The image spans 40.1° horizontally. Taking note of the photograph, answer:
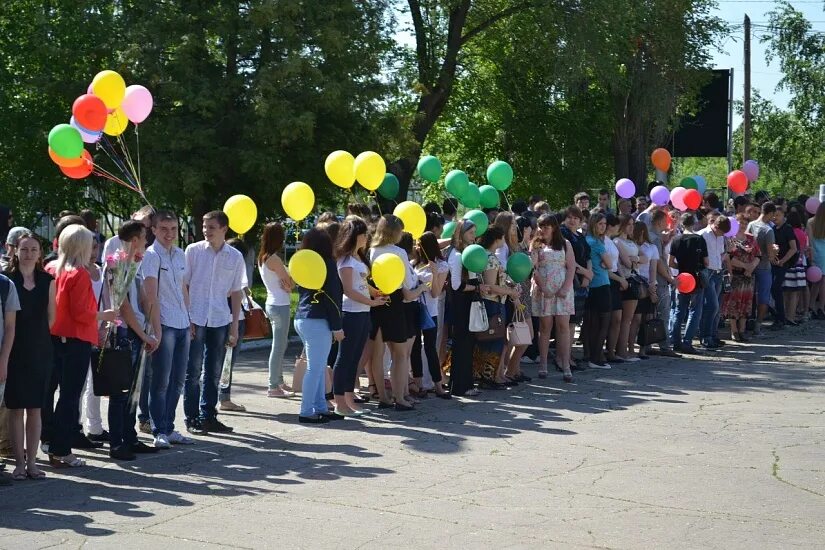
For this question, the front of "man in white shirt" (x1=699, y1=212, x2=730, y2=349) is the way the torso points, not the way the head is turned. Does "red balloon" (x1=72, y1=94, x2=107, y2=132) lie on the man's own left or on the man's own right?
on the man's own right

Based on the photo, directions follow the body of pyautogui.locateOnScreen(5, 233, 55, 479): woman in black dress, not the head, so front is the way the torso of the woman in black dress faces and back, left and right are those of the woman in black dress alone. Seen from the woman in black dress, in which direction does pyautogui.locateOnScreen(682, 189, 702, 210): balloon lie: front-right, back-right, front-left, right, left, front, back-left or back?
back-left

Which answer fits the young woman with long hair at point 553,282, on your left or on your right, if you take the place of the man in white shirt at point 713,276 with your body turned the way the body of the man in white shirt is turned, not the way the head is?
on your right

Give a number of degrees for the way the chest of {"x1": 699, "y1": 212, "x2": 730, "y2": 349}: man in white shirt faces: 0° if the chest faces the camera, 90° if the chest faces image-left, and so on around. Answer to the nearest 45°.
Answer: approximately 315°

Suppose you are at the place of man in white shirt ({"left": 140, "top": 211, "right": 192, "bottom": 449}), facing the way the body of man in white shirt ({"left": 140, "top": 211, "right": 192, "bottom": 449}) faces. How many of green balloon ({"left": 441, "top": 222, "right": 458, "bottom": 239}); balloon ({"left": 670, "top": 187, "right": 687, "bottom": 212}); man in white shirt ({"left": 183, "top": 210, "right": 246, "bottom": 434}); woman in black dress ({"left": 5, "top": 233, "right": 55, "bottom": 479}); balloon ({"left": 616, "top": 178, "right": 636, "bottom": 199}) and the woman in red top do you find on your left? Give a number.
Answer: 4

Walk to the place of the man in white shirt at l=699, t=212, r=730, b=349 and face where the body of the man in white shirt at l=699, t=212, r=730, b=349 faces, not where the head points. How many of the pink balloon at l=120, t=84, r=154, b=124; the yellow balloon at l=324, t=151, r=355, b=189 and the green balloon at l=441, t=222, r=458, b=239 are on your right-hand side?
3

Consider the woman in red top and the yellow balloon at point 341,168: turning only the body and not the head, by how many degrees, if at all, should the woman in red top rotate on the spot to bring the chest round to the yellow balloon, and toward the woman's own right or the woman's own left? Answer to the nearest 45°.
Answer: approximately 45° to the woman's own left

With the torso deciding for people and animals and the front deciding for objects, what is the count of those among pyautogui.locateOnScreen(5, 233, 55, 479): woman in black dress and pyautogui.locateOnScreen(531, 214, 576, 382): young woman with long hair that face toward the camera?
2
